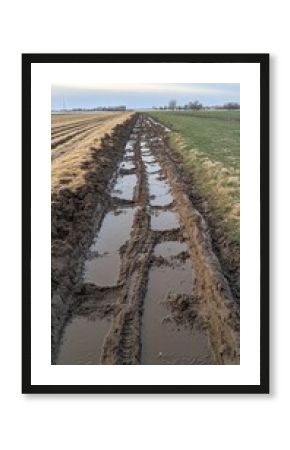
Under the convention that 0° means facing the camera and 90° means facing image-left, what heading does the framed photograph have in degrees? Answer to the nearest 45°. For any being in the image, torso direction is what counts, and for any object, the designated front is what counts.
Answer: approximately 0°
